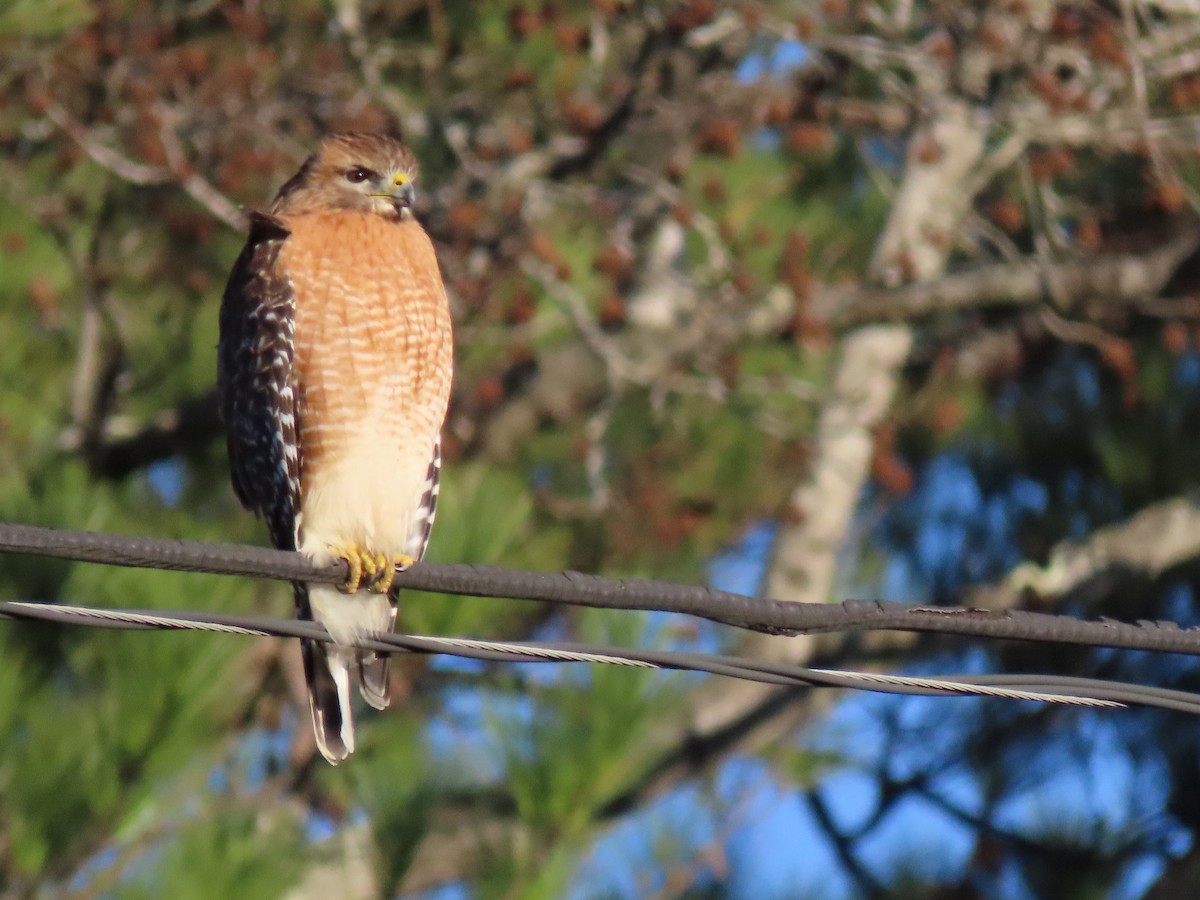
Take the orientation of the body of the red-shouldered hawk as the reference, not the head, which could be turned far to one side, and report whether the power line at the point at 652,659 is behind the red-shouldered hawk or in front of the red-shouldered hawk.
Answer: in front

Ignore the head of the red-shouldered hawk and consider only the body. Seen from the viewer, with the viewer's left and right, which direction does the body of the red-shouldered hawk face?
facing the viewer and to the right of the viewer
